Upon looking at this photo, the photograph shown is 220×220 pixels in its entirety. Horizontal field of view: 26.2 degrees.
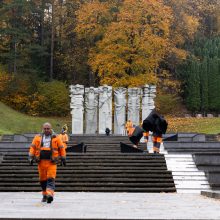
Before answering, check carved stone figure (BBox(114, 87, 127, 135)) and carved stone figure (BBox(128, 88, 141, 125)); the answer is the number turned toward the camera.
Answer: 2

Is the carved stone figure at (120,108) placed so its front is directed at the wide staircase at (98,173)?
yes

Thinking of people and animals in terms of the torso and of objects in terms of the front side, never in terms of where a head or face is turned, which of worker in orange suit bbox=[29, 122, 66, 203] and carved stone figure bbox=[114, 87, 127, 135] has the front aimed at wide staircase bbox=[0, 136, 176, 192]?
the carved stone figure

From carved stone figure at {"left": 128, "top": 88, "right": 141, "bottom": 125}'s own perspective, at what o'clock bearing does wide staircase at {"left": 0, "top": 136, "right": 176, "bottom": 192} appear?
The wide staircase is roughly at 12 o'clock from the carved stone figure.

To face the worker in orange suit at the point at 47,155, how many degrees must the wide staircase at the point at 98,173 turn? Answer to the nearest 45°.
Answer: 0° — it already faces them

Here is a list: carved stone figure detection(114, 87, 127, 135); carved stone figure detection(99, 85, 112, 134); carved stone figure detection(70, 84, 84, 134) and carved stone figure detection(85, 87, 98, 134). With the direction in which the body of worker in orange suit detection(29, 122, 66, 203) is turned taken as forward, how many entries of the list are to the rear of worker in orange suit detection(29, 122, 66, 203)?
4

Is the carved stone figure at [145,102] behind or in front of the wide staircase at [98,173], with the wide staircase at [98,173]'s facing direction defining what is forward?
behind
